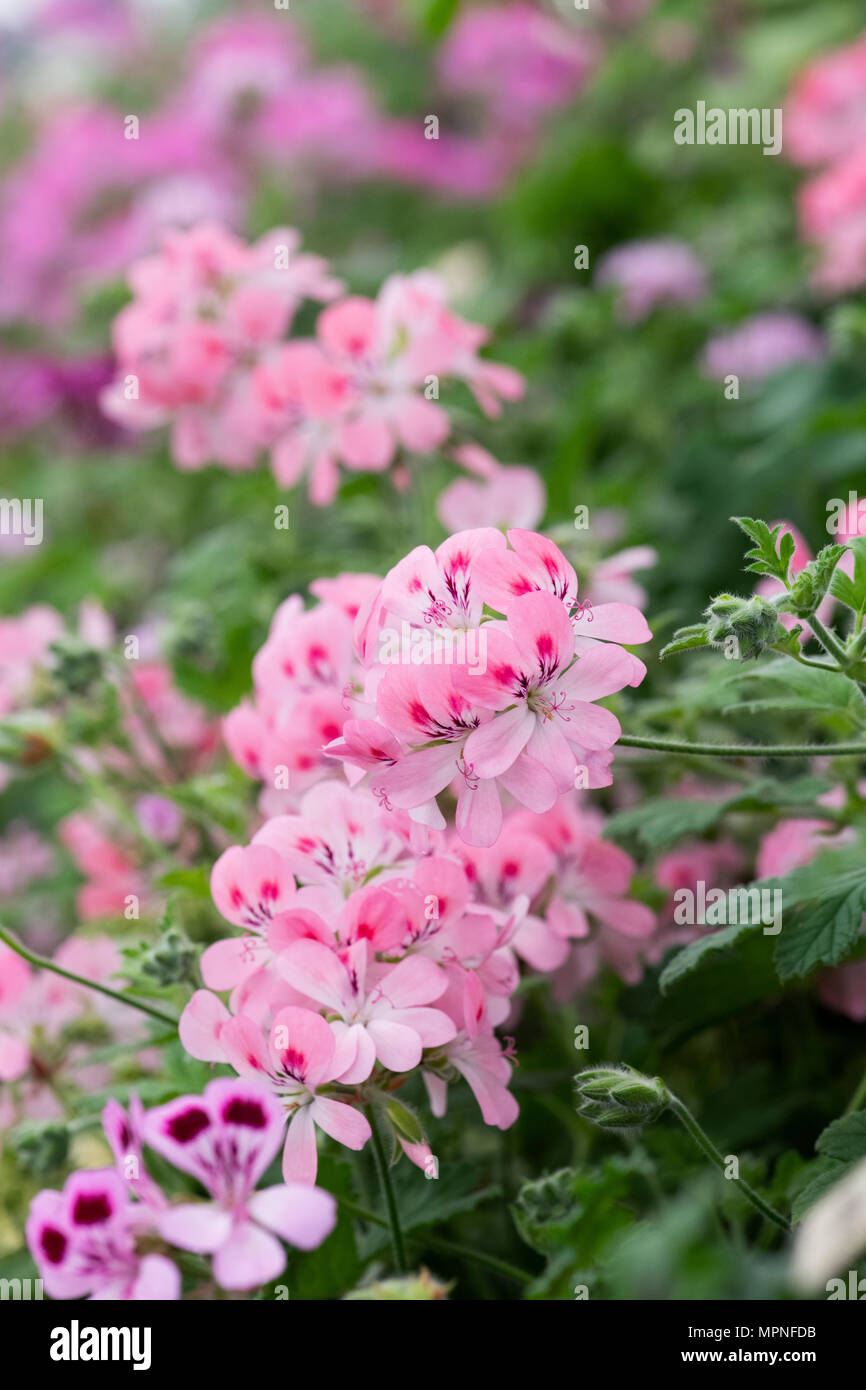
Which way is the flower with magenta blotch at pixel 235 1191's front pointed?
toward the camera

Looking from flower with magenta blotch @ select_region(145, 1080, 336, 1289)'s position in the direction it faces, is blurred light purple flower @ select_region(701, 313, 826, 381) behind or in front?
behind

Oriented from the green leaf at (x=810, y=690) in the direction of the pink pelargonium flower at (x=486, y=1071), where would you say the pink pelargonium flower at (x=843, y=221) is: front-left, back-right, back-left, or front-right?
back-right
